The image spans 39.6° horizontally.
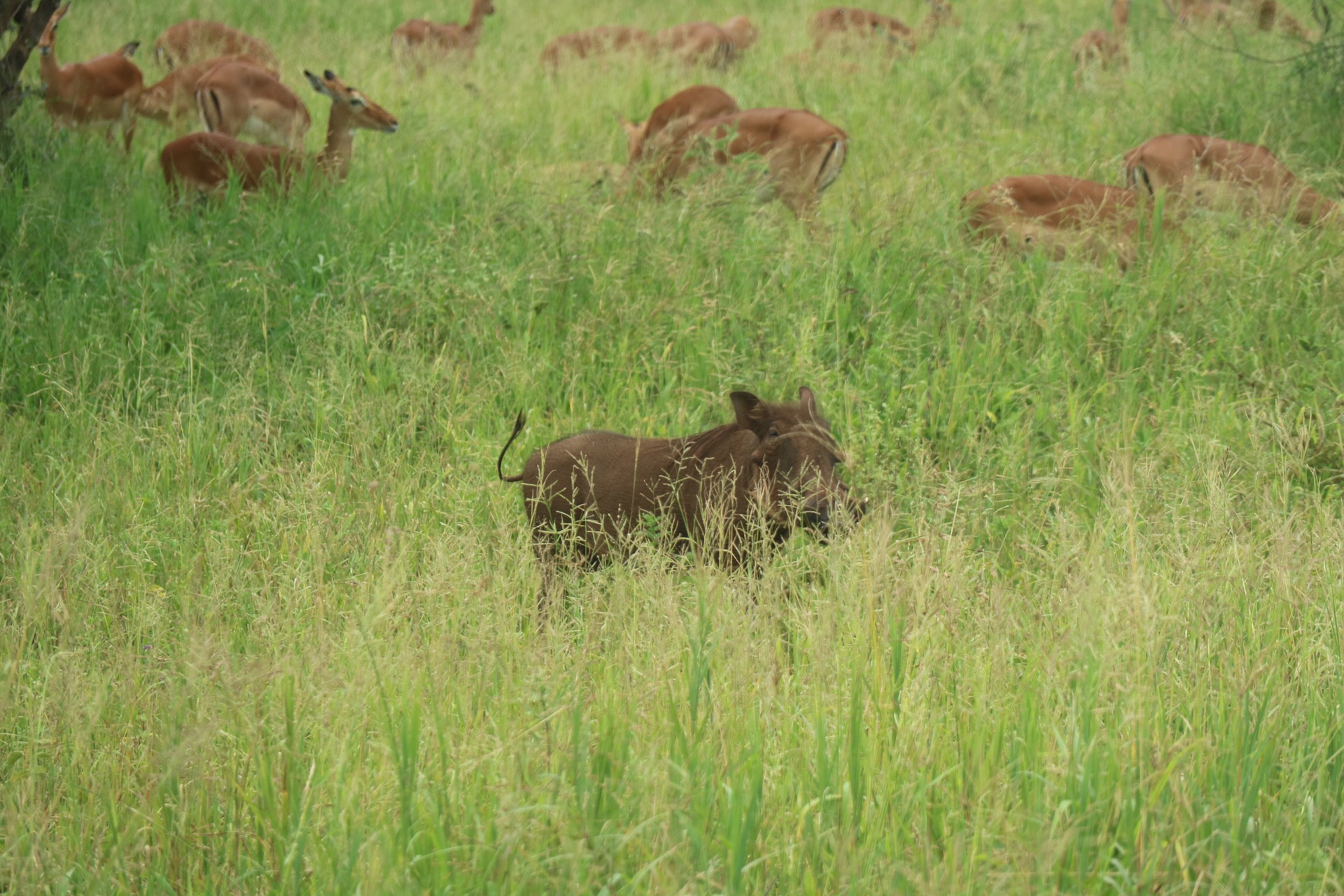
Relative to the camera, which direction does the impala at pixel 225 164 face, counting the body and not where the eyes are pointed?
to the viewer's right

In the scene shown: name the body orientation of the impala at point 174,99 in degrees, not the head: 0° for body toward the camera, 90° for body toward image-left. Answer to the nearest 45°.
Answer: approximately 90°

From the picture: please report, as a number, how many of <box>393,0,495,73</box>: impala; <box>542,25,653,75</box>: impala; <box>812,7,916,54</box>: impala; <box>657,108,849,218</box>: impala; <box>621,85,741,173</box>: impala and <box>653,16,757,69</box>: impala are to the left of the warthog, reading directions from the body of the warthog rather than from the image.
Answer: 6

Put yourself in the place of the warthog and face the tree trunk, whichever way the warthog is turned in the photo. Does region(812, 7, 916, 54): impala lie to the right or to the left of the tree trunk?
right

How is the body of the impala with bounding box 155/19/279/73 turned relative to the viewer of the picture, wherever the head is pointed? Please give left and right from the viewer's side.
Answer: facing to the right of the viewer

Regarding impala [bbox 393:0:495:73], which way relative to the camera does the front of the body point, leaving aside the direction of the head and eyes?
to the viewer's right

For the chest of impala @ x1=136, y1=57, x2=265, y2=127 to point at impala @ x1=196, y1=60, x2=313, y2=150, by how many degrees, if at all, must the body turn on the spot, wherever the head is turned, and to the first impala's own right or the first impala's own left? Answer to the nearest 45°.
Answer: approximately 135° to the first impala's own left

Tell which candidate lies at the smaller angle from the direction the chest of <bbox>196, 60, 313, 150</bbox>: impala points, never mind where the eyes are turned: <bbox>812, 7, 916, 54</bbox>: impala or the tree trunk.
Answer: the impala

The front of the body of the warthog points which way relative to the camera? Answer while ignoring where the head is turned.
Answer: to the viewer's right

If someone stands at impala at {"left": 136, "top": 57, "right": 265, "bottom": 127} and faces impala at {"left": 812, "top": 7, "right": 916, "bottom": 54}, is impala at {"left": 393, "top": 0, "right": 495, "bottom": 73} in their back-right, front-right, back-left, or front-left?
front-left

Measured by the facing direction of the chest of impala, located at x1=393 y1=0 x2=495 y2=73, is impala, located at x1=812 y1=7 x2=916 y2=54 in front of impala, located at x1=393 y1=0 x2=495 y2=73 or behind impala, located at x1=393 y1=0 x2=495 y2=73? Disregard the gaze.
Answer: in front

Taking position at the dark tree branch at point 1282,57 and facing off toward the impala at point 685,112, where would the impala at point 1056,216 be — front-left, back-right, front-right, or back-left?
front-left
